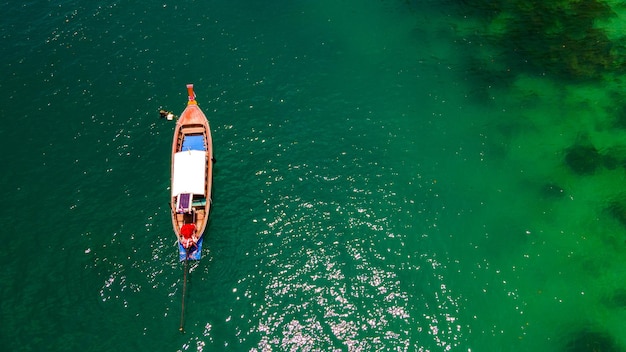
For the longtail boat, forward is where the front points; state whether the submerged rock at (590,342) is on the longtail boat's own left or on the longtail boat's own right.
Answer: on the longtail boat's own right

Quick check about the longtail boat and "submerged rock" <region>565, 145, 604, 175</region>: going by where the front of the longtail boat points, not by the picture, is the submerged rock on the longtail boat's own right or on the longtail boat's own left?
on the longtail boat's own right

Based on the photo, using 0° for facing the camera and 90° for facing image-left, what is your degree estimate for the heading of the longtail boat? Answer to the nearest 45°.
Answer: approximately 180°
